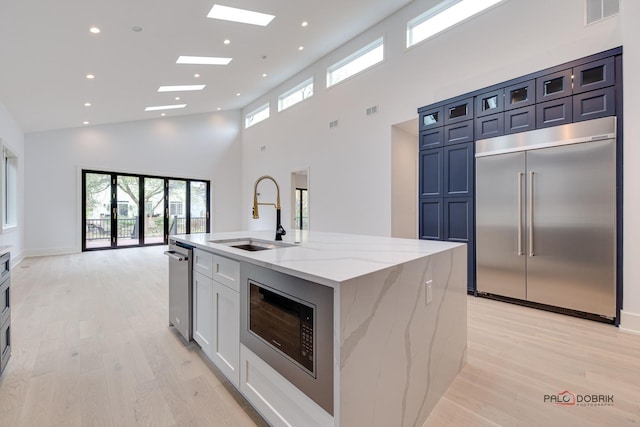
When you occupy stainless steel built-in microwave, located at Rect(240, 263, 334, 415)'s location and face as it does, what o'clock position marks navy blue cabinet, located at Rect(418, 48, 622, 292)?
The navy blue cabinet is roughly at 6 o'clock from the stainless steel built-in microwave.

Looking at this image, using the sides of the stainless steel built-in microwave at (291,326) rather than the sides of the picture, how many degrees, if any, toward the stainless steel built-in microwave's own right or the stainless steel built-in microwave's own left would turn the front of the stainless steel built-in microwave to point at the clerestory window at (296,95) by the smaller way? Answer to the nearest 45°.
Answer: approximately 135° to the stainless steel built-in microwave's own right

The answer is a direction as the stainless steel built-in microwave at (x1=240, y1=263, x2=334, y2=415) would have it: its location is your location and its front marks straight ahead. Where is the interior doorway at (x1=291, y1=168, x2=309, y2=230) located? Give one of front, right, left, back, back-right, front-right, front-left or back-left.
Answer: back-right

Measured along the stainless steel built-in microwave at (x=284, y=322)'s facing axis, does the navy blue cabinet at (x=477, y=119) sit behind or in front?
behind

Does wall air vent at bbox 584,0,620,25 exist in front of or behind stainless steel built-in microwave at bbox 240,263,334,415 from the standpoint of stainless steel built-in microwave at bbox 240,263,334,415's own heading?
behind

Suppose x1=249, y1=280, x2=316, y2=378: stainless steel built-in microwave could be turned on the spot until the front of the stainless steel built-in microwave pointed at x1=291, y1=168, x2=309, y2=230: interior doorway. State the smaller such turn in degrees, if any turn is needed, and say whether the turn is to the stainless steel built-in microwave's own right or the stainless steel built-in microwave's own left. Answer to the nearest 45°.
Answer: approximately 135° to the stainless steel built-in microwave's own right

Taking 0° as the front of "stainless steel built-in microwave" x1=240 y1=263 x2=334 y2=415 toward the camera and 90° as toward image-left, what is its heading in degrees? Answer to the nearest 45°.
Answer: approximately 45°

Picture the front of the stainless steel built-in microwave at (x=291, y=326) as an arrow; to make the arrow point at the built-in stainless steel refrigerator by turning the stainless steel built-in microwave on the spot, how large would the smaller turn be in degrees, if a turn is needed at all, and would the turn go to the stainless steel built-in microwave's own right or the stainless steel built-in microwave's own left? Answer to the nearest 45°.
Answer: approximately 180°

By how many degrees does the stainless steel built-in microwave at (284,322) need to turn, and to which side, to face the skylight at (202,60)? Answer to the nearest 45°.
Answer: approximately 135° to its right
